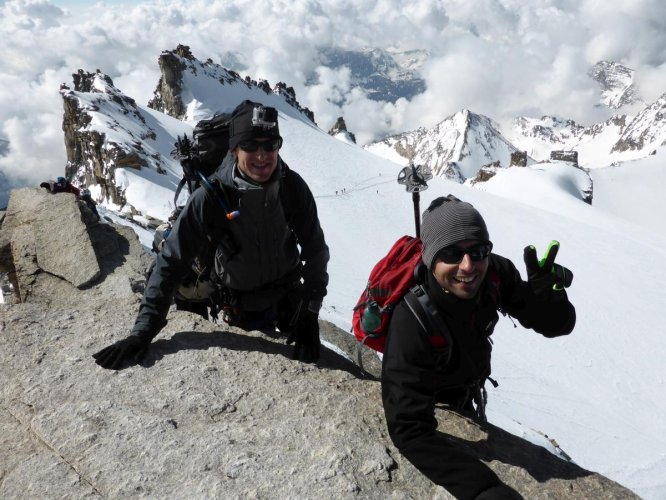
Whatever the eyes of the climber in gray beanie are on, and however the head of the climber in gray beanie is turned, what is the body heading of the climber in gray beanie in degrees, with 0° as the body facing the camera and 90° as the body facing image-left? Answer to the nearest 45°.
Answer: approximately 315°
